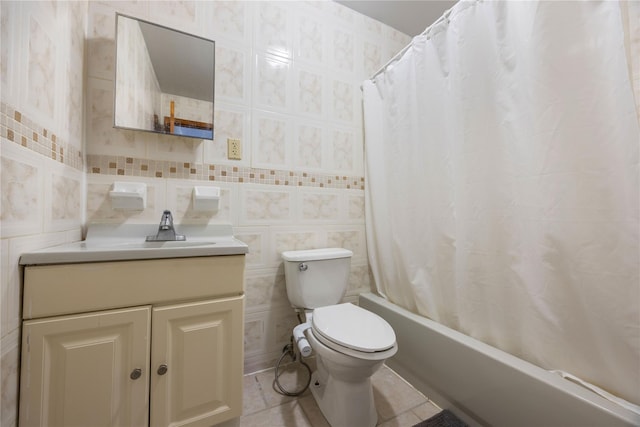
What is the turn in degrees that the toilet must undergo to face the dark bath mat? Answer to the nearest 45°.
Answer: approximately 45° to its left

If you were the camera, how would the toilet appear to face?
facing the viewer and to the right of the viewer

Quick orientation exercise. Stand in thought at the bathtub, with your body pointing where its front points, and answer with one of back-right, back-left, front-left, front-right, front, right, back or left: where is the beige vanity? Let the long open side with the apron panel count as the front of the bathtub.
front

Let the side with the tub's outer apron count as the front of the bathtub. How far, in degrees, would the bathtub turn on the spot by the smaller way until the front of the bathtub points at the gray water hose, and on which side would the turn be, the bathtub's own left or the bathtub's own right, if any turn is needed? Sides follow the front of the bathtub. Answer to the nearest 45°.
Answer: approximately 45° to the bathtub's own right

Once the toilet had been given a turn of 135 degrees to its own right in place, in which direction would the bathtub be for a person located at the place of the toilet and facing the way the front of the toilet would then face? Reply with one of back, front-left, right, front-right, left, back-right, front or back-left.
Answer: back
